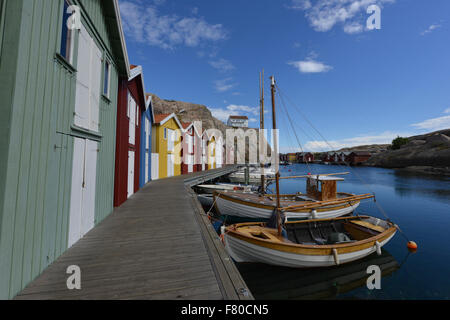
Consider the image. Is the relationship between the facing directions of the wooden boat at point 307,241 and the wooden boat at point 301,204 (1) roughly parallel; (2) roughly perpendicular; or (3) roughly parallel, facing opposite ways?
roughly parallel

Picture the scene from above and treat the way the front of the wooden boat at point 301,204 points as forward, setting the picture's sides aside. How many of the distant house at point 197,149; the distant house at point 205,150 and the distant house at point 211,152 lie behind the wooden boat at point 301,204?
0
